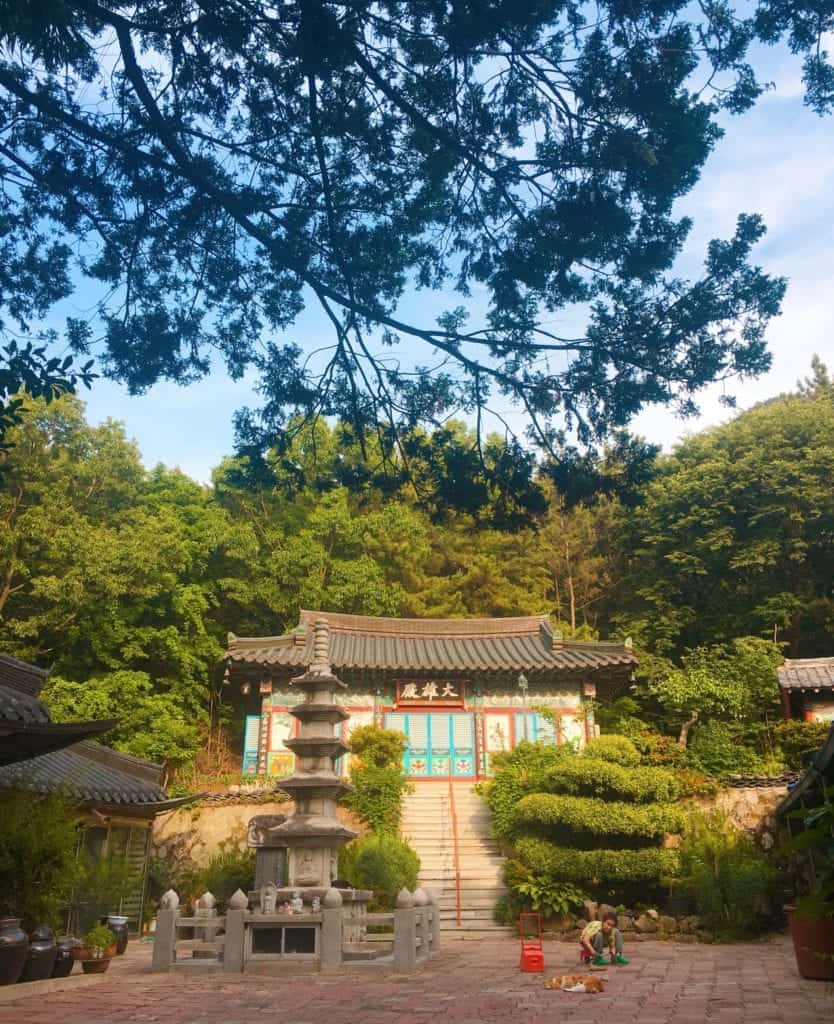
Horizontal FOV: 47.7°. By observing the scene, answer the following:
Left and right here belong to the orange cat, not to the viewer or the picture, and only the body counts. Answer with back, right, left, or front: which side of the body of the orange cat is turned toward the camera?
left

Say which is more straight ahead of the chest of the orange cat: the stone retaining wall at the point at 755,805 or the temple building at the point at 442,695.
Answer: the temple building

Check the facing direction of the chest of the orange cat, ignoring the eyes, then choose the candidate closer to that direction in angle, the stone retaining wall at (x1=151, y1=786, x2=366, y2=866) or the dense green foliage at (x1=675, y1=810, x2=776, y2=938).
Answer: the stone retaining wall

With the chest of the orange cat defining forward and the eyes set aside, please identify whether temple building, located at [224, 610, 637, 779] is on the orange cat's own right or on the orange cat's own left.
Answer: on the orange cat's own right

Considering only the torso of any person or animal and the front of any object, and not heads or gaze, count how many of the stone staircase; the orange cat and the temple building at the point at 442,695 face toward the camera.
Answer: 2

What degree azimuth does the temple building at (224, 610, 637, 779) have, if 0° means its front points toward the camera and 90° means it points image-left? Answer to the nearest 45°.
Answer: approximately 0°

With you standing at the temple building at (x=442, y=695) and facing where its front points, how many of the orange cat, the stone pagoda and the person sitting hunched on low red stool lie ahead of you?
3

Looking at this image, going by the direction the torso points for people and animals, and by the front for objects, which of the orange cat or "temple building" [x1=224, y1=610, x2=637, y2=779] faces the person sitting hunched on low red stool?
the temple building
